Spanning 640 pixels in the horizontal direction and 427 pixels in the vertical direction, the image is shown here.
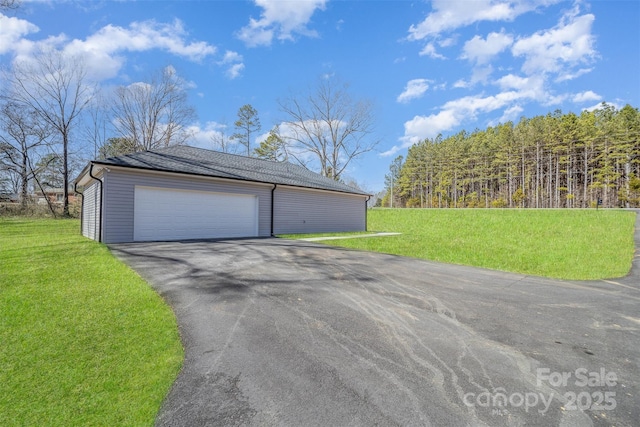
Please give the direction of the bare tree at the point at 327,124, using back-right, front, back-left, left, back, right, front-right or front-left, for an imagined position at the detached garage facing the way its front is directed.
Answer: left

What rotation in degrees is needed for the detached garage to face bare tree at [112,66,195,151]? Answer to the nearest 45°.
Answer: approximately 135° to its left

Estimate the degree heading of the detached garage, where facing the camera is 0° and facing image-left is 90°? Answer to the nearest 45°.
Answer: approximately 315°

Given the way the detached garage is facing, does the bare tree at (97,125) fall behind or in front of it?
behind

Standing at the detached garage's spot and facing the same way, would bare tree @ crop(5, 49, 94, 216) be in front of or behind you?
behind

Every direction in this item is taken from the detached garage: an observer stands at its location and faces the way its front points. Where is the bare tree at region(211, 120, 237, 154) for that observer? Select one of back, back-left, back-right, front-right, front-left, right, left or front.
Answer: back-left

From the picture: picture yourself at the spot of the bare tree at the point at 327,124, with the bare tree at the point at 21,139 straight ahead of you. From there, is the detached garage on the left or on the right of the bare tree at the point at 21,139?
left

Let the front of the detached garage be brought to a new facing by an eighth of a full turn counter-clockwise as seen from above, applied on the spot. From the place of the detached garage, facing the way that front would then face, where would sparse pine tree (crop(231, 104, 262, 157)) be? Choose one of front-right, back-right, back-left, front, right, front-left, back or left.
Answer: left
